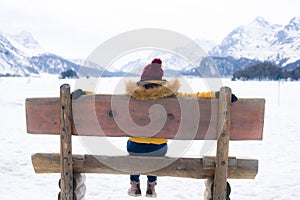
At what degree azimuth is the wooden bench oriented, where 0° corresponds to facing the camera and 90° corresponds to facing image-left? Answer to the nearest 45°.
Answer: approximately 180°
